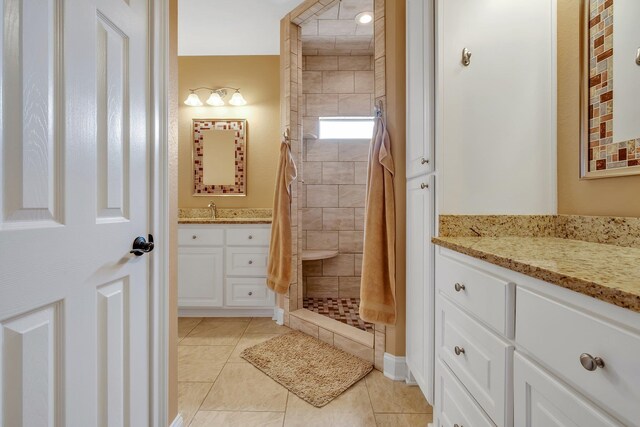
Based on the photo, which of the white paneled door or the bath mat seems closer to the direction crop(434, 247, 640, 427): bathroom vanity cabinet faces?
the white paneled door

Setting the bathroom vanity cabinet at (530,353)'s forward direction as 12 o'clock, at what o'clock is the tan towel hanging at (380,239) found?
The tan towel hanging is roughly at 3 o'clock from the bathroom vanity cabinet.

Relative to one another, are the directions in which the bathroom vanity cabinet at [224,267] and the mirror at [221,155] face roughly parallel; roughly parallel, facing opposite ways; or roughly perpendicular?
roughly parallel

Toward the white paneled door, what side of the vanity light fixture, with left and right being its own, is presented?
front

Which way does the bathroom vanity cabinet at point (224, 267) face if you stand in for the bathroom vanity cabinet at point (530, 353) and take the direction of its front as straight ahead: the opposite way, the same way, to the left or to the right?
to the left

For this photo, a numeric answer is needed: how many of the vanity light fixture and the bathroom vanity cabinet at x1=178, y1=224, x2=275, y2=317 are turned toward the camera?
2

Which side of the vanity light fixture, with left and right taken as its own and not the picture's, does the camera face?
front

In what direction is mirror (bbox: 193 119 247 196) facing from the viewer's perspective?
toward the camera

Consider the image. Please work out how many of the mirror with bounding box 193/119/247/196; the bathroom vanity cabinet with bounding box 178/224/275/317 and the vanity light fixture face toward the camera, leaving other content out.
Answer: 3

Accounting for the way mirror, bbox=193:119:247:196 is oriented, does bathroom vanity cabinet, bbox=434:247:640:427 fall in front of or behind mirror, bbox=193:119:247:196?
in front

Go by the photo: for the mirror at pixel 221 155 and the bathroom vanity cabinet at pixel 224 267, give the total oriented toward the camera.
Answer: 2

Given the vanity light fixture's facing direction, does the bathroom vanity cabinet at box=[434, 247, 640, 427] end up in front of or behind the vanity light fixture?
in front
